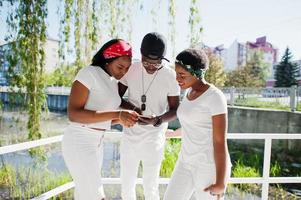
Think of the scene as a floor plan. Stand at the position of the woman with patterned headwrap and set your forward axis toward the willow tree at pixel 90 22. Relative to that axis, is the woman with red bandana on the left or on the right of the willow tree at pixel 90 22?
left

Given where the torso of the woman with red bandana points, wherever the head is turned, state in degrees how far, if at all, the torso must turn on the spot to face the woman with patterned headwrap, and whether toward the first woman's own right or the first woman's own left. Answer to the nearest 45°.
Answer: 0° — they already face them

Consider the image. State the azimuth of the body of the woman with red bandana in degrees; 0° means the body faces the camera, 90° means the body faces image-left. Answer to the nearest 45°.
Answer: approximately 270°

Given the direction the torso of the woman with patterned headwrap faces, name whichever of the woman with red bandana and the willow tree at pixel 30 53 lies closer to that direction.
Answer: the woman with red bandana

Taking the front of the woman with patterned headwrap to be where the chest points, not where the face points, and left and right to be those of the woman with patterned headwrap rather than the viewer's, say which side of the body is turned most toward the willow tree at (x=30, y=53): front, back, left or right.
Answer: right

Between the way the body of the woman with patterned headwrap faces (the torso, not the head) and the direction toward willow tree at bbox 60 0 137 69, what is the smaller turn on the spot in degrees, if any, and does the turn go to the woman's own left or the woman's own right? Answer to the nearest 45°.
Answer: approximately 90° to the woman's own right

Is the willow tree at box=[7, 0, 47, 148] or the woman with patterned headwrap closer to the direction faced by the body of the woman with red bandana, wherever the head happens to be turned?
the woman with patterned headwrap

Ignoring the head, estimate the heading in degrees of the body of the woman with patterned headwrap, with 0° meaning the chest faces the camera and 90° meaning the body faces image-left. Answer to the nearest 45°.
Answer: approximately 45°

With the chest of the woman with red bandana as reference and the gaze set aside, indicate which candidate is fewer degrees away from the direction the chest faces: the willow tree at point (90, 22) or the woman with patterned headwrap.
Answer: the woman with patterned headwrap

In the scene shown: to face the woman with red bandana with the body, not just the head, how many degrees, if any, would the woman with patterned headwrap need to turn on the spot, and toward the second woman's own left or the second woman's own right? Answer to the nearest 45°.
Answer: approximately 45° to the second woman's own right
